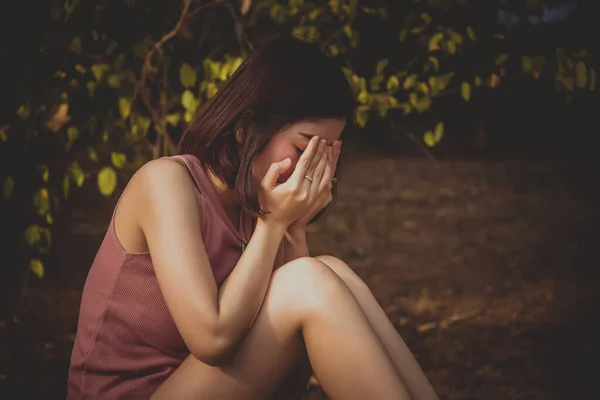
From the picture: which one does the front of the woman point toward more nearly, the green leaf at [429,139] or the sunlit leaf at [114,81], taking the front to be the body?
the green leaf

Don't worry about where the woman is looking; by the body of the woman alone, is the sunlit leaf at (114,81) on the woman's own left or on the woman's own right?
on the woman's own left

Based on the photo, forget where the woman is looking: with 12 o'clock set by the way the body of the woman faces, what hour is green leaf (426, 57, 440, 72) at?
The green leaf is roughly at 10 o'clock from the woman.

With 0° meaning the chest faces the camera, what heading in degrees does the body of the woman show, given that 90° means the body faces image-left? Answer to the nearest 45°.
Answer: approximately 270°

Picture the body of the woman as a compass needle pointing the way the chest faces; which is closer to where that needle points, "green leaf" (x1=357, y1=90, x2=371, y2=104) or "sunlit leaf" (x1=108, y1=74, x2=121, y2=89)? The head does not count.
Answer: the green leaf

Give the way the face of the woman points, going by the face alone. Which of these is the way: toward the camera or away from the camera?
toward the camera
